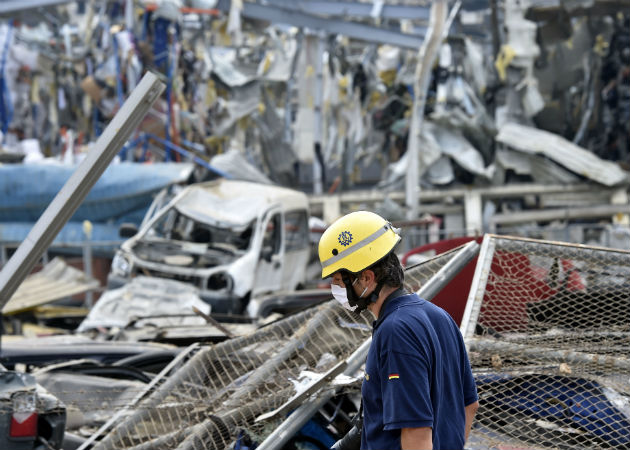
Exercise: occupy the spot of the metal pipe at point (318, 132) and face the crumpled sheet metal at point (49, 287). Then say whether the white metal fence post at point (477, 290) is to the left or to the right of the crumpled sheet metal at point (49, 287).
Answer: left

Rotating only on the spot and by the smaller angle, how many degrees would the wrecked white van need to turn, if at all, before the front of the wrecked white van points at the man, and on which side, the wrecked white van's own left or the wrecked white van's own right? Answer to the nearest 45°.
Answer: approximately 45° to the wrecked white van's own left

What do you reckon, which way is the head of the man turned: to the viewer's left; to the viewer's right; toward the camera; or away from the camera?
to the viewer's left

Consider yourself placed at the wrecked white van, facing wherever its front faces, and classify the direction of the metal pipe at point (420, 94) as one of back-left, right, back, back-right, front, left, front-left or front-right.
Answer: back

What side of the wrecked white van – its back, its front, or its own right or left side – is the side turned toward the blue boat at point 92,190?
right

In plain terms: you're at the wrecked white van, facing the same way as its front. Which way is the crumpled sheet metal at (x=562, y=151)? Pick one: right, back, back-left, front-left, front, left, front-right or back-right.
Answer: back

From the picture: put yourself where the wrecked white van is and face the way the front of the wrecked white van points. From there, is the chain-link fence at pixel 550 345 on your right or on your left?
on your left

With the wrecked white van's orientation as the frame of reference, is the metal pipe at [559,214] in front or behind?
behind

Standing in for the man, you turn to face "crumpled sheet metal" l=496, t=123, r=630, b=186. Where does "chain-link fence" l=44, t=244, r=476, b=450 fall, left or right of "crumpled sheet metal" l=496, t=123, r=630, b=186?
left

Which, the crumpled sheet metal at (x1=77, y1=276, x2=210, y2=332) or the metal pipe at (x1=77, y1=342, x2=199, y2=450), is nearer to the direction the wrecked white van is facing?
the crumpled sheet metal

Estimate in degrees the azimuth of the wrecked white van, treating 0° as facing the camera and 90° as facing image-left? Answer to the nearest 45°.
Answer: approximately 45°
